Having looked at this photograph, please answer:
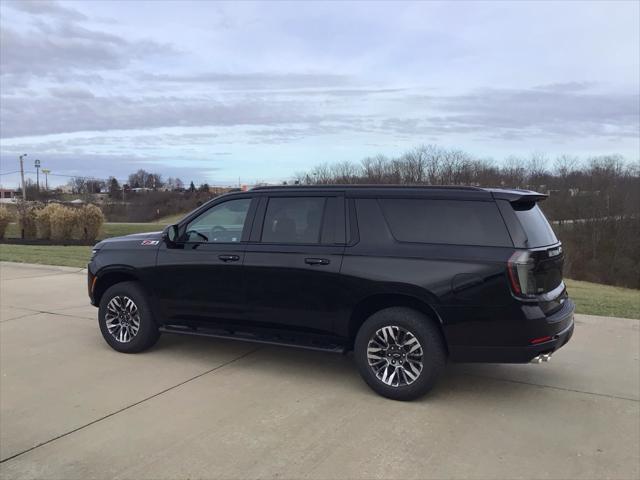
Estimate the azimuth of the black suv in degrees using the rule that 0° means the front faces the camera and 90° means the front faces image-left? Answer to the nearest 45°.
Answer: approximately 135°
